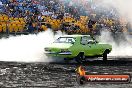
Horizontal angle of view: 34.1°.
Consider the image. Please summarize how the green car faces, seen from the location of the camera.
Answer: facing away from the viewer and to the right of the viewer
